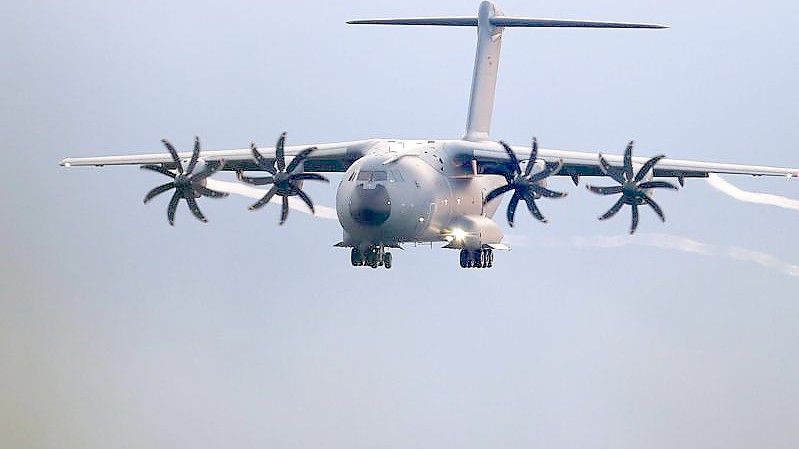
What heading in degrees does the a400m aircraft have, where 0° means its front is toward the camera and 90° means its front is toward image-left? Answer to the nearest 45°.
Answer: approximately 0°
